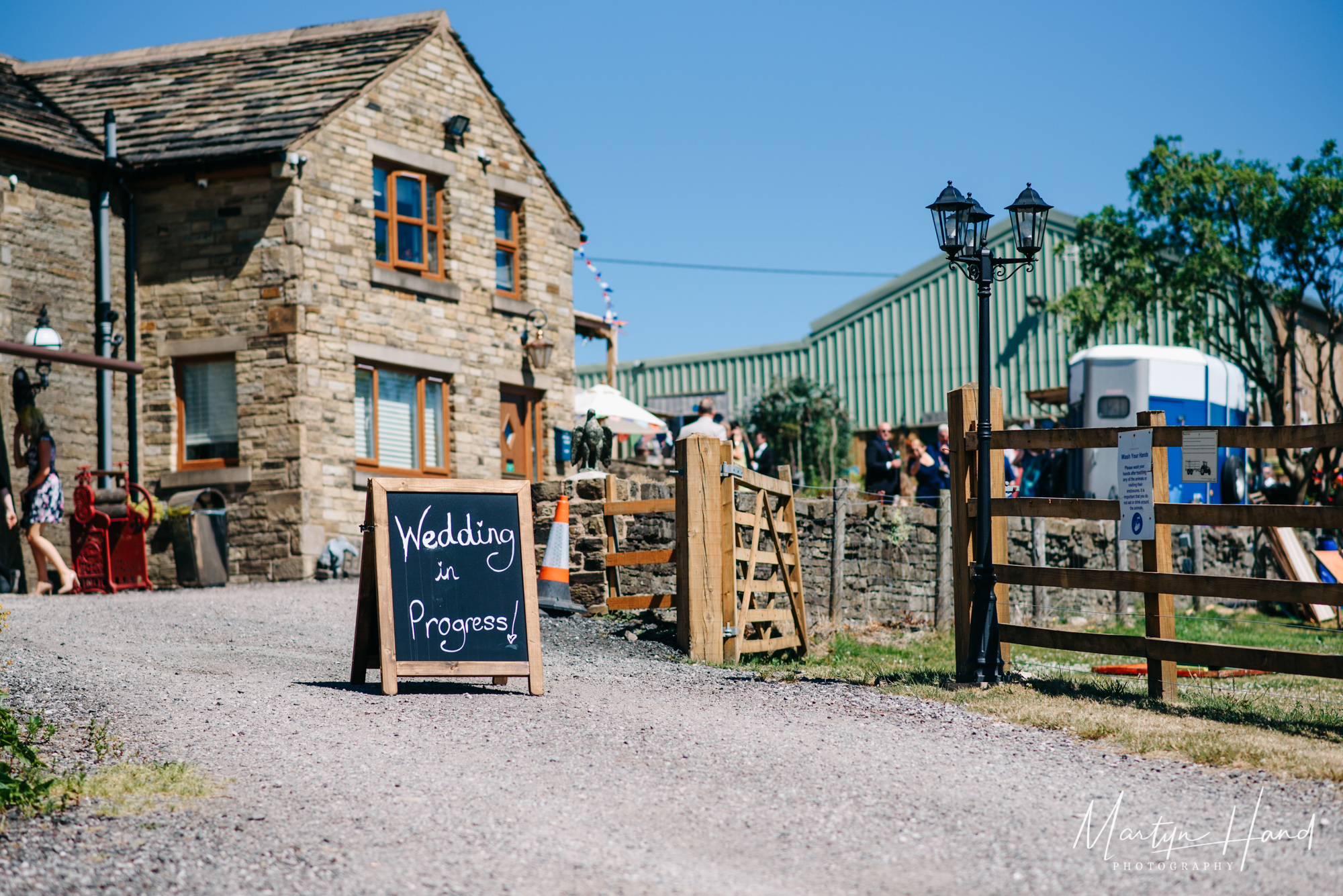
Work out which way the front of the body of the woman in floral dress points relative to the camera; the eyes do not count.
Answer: to the viewer's left

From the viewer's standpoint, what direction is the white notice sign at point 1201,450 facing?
toward the camera

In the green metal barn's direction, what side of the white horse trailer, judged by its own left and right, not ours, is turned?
right

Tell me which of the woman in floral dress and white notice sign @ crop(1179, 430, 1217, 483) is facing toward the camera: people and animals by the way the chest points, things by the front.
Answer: the white notice sign

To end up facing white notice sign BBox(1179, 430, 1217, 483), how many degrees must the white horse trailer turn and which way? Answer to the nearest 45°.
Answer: approximately 45° to its left

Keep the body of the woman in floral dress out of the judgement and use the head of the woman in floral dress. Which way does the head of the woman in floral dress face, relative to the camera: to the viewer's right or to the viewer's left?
to the viewer's left

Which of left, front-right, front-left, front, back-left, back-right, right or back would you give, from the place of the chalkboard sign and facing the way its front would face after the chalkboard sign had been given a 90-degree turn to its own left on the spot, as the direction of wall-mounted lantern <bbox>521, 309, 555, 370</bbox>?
left

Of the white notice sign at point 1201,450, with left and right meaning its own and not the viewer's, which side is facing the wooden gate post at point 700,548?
right

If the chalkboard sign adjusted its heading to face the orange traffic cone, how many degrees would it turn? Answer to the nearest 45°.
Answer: approximately 180°

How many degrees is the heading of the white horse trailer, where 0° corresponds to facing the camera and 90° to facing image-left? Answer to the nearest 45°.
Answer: approximately 45°

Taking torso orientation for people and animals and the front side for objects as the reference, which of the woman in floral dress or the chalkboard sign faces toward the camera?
the chalkboard sign

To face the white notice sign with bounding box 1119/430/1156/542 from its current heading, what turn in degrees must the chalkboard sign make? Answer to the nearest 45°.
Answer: approximately 90° to its left

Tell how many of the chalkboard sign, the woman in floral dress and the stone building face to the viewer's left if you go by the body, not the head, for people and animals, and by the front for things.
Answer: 1

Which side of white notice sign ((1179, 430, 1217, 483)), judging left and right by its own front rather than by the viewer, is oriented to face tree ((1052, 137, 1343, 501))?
back

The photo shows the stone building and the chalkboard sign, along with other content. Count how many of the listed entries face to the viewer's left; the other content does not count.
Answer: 0
